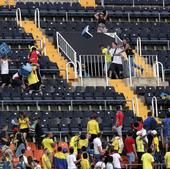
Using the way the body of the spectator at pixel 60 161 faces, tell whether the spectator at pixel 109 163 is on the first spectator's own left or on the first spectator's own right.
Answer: on the first spectator's own right

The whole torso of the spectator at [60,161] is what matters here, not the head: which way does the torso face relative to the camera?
away from the camera

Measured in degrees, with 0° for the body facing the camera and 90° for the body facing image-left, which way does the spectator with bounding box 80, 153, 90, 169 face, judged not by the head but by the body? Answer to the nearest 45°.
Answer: approximately 180°

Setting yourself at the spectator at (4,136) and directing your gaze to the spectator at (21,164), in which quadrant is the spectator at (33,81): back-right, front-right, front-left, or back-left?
back-left
